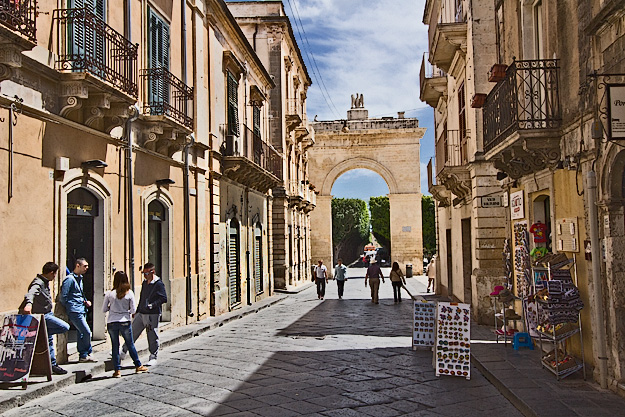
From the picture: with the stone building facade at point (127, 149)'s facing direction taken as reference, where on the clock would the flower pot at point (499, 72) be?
The flower pot is roughly at 11 o'clock from the stone building facade.

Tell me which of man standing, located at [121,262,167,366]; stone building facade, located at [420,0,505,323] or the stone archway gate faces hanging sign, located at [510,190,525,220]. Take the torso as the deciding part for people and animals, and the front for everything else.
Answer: the stone archway gate

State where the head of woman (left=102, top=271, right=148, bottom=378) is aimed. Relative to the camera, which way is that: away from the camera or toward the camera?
away from the camera

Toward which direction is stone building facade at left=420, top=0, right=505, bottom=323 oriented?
to the viewer's left

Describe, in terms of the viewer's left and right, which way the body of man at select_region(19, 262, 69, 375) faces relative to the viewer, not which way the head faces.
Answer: facing to the right of the viewer

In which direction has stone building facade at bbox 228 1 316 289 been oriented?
to the viewer's right

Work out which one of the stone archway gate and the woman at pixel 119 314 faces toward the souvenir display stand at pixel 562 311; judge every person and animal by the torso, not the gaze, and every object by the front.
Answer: the stone archway gate
